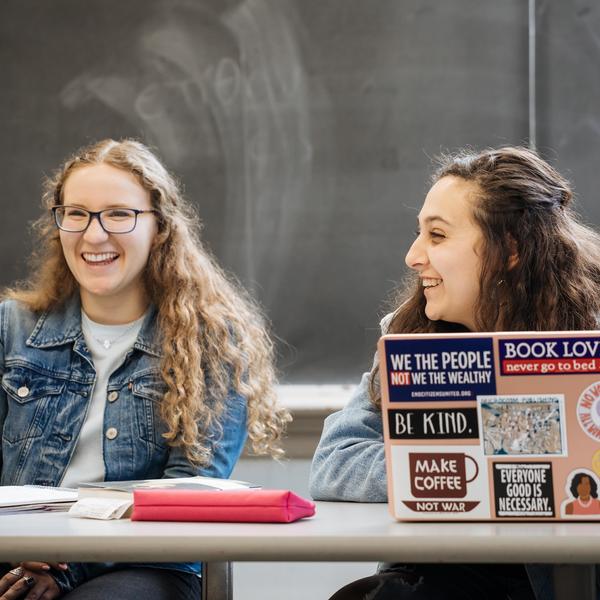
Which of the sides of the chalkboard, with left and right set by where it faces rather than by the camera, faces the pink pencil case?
front

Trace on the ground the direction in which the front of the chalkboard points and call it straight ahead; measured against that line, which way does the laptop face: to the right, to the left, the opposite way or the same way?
the opposite way

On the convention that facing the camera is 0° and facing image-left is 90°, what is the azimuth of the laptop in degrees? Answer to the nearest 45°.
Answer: approximately 180°

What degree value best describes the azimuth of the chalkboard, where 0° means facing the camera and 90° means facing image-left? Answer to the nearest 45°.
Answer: approximately 0°

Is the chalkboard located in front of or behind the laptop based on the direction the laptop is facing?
in front

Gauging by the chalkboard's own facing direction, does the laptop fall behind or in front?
in front

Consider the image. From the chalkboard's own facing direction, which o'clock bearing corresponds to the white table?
The white table is roughly at 12 o'clock from the chalkboard.

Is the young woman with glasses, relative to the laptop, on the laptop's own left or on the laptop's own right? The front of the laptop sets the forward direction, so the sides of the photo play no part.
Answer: on the laptop's own left
